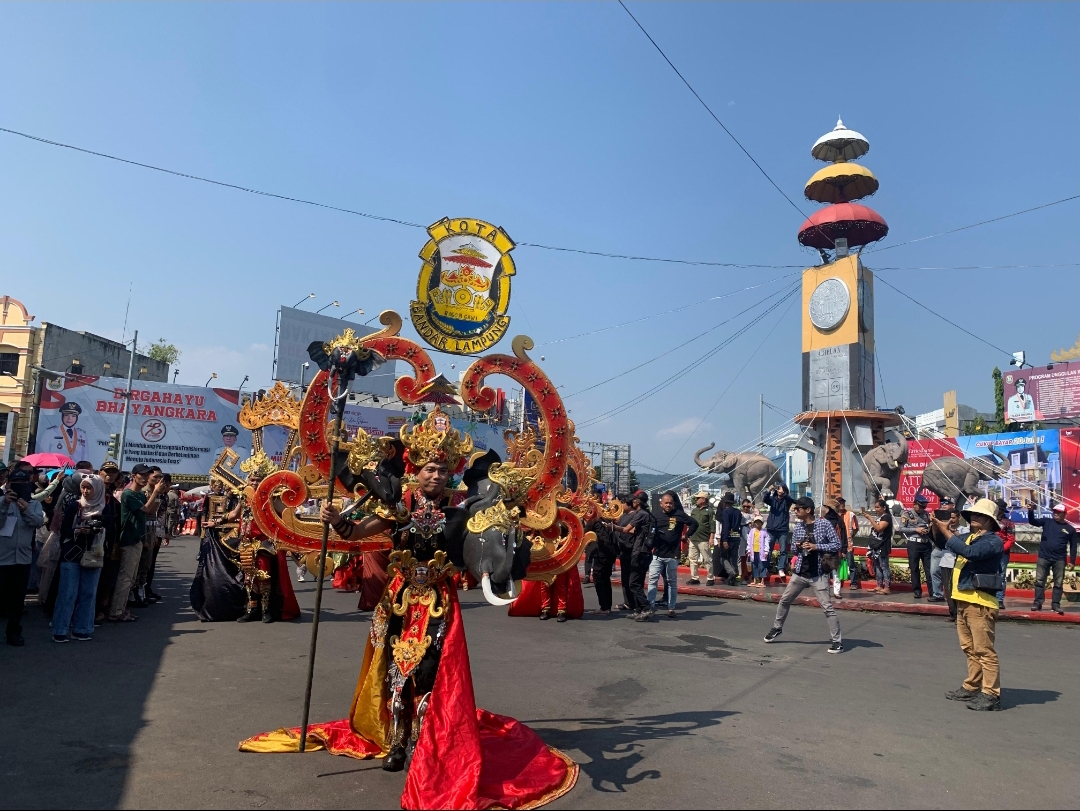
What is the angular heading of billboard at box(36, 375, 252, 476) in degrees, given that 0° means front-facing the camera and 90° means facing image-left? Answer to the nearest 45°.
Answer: approximately 0°

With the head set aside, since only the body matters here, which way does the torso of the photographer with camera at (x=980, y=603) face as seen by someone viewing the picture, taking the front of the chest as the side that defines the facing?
to the viewer's left

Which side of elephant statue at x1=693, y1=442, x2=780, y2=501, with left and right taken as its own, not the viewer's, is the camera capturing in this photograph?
left

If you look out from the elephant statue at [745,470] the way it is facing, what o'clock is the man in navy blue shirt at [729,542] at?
The man in navy blue shirt is roughly at 9 o'clock from the elephant statue.

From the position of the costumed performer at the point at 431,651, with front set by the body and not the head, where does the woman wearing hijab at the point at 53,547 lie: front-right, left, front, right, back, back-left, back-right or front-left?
back-right

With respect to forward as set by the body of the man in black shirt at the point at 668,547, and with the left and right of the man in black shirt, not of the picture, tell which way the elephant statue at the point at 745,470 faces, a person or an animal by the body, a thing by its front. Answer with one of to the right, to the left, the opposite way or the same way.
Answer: to the right

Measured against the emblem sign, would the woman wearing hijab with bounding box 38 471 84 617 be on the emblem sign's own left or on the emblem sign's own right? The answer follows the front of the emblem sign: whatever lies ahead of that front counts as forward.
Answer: on the emblem sign's own right

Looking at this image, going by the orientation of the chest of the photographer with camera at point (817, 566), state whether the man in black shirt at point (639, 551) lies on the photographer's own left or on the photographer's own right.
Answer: on the photographer's own right

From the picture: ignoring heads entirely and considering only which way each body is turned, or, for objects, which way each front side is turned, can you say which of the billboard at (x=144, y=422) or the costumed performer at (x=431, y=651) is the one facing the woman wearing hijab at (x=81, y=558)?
the billboard

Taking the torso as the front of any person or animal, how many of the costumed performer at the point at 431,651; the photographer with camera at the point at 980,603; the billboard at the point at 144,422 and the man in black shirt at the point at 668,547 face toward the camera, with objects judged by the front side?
3
